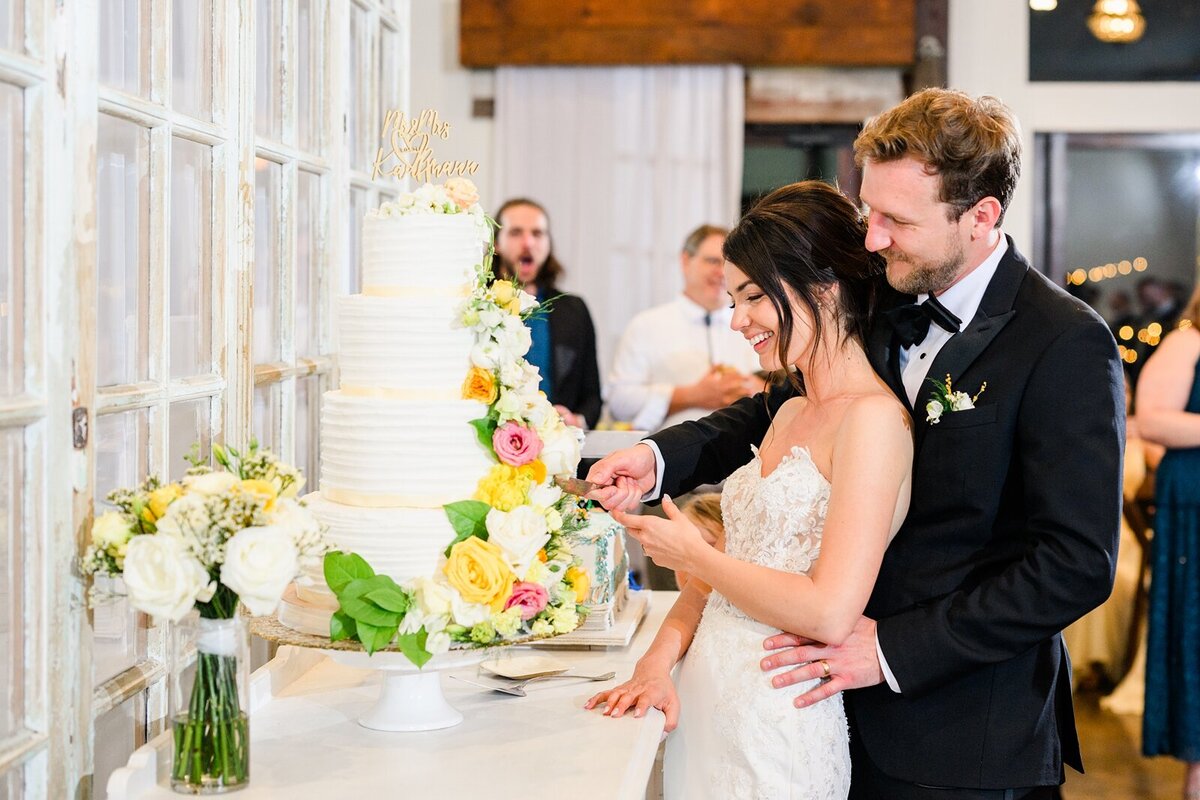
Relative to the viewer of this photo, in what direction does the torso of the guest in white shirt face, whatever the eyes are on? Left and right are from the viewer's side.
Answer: facing the viewer and to the right of the viewer

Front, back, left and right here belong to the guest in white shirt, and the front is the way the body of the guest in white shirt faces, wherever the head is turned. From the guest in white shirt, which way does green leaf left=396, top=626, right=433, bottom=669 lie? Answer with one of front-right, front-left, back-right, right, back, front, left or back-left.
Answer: front-right

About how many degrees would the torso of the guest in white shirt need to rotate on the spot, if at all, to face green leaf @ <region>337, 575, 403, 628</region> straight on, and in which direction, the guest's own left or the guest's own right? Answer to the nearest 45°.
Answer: approximately 45° to the guest's own right

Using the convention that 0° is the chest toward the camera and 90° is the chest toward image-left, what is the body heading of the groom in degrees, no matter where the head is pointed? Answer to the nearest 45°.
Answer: approximately 45°

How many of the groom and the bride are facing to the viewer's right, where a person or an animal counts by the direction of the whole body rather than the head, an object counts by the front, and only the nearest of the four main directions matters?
0

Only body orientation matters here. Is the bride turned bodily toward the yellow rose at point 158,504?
yes

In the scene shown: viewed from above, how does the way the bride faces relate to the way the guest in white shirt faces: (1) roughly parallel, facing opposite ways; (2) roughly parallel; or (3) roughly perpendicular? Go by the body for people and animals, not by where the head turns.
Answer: roughly perpendicular

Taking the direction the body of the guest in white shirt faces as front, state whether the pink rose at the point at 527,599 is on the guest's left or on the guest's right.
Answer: on the guest's right

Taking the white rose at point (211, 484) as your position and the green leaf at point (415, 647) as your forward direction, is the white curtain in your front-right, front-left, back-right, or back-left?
front-left

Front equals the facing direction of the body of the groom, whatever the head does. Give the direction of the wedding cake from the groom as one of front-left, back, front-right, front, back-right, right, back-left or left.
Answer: front-right
